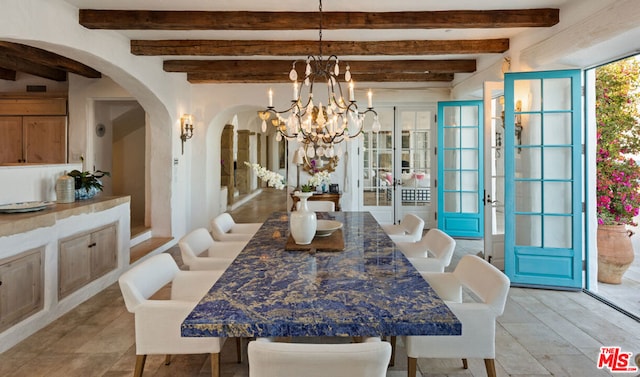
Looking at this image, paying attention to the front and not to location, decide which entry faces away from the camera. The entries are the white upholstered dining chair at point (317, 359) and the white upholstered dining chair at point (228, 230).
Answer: the white upholstered dining chair at point (317, 359)

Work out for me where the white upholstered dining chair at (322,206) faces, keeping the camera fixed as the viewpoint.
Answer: facing the viewer

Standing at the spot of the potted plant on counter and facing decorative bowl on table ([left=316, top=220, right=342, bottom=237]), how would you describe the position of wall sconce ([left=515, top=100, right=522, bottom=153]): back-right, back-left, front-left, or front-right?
front-left

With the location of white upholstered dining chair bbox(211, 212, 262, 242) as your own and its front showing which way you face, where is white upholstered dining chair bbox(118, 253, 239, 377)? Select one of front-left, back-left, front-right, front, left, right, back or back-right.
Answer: right

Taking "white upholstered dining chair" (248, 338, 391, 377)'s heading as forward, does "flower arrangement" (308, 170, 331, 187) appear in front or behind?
in front

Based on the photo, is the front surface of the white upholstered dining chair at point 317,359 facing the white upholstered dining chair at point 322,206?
yes

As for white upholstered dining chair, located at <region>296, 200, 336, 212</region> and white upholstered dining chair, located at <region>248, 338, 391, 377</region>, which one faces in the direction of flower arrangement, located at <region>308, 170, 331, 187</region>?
white upholstered dining chair, located at <region>248, 338, 391, 377</region>

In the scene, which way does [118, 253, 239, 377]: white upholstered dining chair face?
to the viewer's right

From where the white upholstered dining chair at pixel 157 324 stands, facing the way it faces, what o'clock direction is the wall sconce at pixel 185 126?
The wall sconce is roughly at 9 o'clock from the white upholstered dining chair.

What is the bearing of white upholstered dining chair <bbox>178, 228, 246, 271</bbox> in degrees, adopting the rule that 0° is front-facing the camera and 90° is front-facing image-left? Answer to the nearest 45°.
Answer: approximately 270°

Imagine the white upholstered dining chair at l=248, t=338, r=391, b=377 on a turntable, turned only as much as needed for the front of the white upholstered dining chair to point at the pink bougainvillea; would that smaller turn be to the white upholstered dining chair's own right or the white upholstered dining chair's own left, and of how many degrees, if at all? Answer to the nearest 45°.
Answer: approximately 45° to the white upholstered dining chair's own right

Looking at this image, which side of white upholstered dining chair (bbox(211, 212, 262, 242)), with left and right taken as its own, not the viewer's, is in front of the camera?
right

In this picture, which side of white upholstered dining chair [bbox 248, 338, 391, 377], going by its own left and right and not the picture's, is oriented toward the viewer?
back
